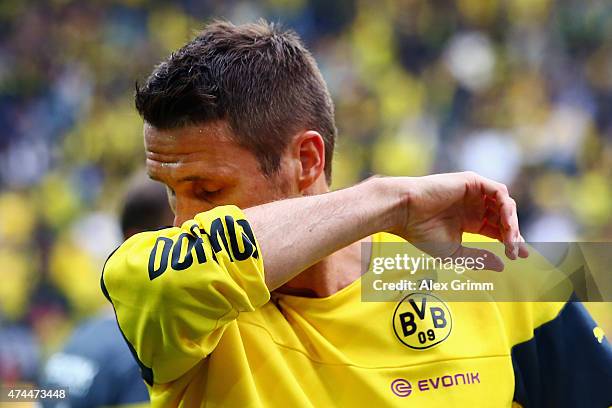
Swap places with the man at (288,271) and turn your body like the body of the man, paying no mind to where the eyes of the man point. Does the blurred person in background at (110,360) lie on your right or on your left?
on your right

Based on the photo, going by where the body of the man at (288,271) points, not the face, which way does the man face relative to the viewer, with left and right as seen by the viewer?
facing the viewer and to the left of the viewer

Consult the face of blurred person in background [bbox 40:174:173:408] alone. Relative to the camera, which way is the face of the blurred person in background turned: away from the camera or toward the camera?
away from the camera

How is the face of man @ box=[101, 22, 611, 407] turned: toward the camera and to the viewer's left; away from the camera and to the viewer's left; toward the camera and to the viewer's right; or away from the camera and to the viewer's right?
toward the camera and to the viewer's left
